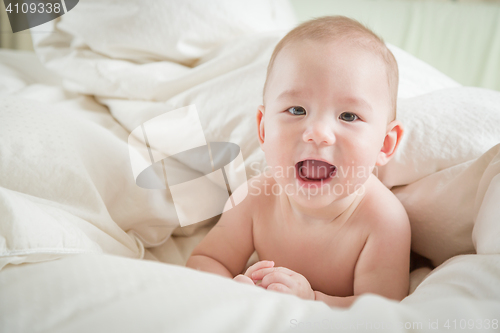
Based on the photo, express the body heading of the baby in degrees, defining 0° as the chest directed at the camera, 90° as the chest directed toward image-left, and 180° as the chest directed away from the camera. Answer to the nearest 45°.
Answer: approximately 0°
